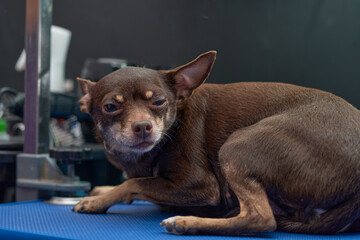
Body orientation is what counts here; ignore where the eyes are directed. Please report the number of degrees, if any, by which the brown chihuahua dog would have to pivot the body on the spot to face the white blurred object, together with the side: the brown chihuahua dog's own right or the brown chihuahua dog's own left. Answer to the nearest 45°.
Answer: approximately 45° to the brown chihuahua dog's own right

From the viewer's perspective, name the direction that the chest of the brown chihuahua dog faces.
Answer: to the viewer's left

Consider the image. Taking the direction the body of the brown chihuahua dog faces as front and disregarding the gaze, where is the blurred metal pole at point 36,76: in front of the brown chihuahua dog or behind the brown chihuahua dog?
in front
